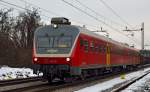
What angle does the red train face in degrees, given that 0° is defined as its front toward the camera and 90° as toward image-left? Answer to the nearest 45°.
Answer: approximately 45°

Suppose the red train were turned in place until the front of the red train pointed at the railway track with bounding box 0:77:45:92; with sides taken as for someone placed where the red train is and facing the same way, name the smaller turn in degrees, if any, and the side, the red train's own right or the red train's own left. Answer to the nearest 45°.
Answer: approximately 45° to the red train's own right
